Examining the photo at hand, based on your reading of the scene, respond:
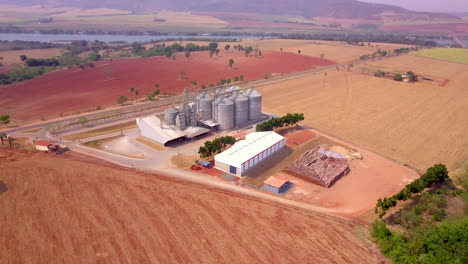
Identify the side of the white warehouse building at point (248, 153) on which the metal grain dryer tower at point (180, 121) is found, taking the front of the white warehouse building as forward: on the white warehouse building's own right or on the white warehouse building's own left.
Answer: on the white warehouse building's own right

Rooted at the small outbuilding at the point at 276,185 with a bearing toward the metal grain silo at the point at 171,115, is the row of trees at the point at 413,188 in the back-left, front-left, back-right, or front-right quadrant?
back-right

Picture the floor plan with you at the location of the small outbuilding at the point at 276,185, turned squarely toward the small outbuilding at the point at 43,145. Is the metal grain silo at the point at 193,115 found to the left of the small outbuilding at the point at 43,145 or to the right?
right

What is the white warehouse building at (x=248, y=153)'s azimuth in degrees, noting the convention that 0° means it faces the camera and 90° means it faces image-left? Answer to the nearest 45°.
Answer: approximately 45°

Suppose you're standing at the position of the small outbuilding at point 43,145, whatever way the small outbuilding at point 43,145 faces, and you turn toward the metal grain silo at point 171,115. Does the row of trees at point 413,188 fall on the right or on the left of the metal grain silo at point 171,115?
right

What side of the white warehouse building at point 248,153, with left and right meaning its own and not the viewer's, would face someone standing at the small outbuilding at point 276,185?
left
